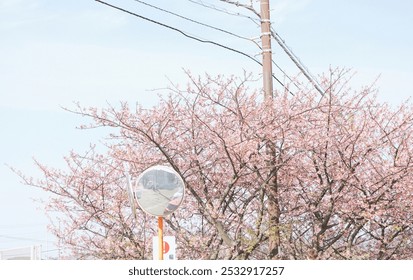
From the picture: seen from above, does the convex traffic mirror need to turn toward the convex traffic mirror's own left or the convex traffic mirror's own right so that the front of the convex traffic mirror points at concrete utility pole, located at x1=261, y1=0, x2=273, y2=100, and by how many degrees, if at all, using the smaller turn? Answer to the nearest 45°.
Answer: approximately 135° to the convex traffic mirror's own left

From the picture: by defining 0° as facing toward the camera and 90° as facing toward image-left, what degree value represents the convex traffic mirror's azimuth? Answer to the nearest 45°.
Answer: approximately 0°
